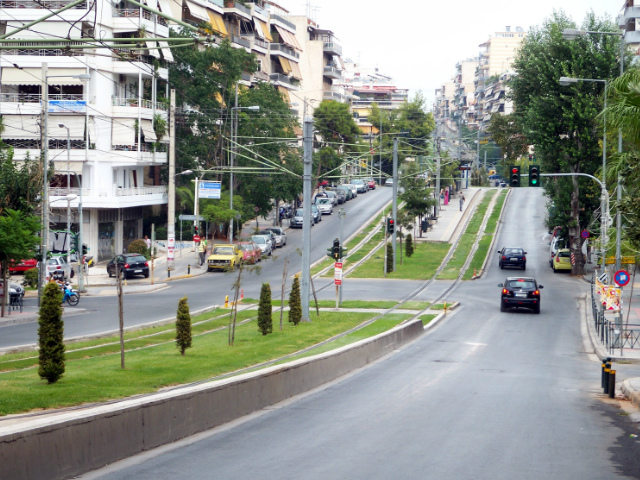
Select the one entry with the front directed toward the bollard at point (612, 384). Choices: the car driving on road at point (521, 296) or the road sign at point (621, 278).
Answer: the road sign

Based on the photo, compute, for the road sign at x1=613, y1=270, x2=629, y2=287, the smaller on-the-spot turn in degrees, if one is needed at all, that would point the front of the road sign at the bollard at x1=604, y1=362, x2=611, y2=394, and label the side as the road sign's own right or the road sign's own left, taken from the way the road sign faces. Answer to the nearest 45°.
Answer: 0° — it already faces it

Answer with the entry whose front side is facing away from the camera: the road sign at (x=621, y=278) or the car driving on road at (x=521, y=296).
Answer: the car driving on road

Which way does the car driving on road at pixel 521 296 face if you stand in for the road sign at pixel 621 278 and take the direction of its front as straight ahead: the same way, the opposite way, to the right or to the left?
the opposite way

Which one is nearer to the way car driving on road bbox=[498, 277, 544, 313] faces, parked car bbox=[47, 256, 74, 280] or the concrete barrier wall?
the parked car

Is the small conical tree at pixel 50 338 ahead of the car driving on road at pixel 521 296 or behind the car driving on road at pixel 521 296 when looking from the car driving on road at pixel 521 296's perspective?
behind

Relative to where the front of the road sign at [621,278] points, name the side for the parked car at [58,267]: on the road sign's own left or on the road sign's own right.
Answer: on the road sign's own right

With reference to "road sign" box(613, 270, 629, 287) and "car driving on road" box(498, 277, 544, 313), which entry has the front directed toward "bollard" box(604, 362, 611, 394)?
the road sign

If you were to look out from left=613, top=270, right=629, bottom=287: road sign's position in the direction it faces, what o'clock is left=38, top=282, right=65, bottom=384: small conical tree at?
The small conical tree is roughly at 1 o'clock from the road sign.

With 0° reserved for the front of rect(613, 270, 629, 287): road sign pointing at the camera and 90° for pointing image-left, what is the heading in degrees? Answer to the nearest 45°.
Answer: approximately 0°

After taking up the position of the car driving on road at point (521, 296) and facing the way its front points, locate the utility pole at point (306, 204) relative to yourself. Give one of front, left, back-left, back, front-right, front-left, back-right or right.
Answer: back-left

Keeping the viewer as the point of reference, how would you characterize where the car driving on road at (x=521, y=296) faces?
facing away from the viewer

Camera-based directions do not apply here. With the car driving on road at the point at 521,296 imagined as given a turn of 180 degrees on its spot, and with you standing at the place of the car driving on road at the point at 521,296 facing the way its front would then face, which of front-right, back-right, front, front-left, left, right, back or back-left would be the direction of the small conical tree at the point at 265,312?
front-right
